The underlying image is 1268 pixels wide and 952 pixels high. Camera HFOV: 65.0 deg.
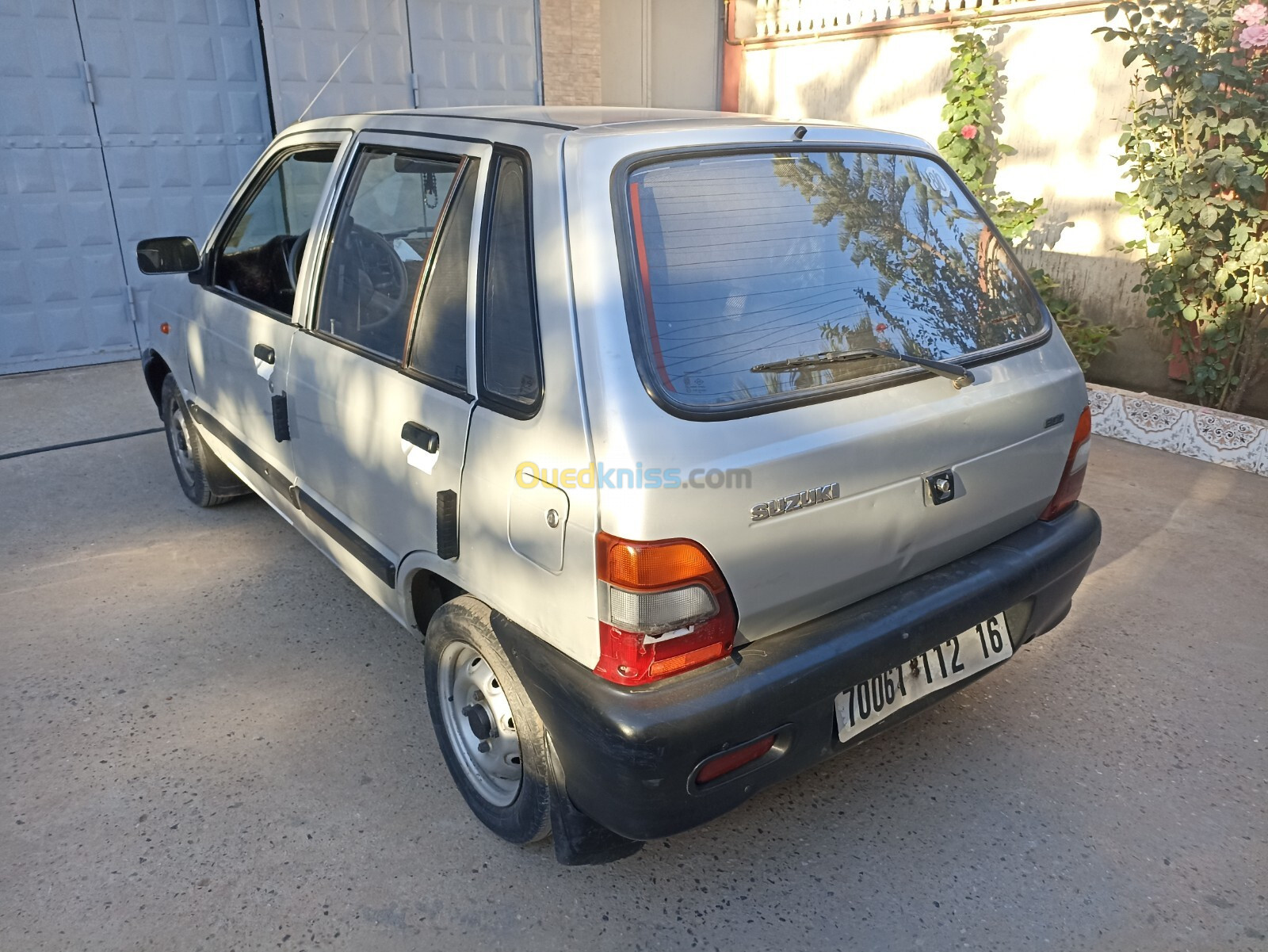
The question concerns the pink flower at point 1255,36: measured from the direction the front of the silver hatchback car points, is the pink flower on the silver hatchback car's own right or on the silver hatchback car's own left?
on the silver hatchback car's own right

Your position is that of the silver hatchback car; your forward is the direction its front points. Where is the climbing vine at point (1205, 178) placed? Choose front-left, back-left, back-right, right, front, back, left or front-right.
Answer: right

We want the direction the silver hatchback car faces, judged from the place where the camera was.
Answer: facing away from the viewer and to the left of the viewer

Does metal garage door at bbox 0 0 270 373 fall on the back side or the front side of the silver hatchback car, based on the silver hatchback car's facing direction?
on the front side

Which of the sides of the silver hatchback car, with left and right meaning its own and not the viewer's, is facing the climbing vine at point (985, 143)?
right

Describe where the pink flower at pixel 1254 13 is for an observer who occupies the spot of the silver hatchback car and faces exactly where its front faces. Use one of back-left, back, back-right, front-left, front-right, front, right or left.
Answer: right
